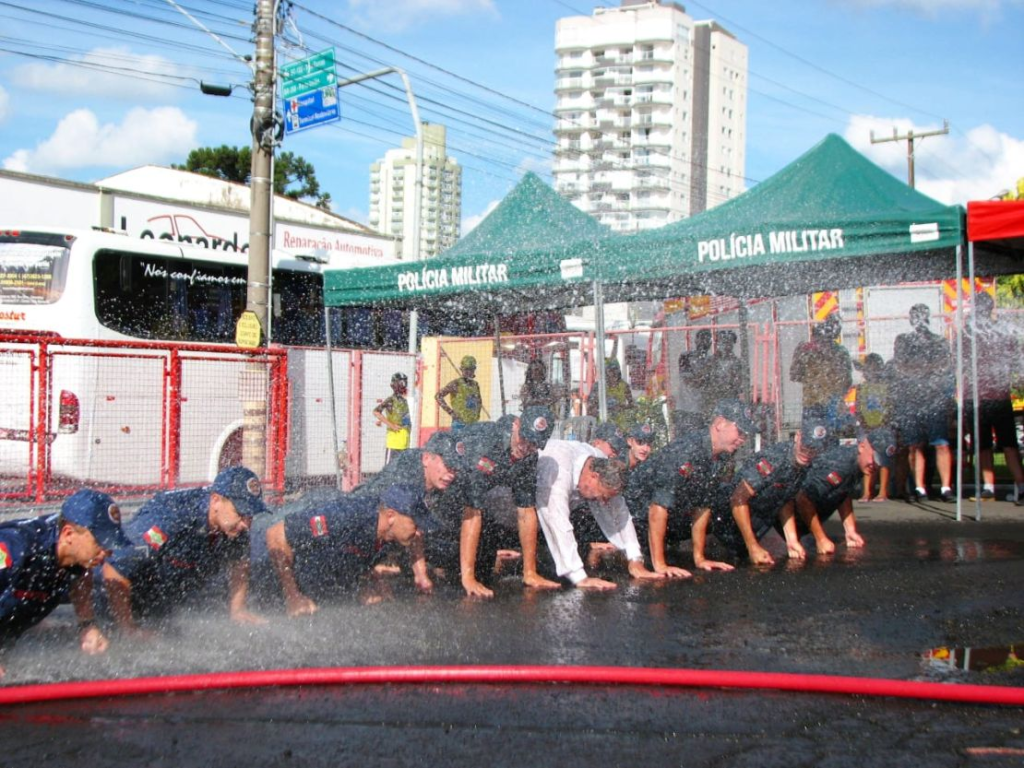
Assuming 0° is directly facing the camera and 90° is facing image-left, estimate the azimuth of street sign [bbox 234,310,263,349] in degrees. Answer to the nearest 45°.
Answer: approximately 0°

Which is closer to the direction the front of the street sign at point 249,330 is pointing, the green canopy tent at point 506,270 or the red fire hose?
the red fire hose

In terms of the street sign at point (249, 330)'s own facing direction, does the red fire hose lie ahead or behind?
ahead

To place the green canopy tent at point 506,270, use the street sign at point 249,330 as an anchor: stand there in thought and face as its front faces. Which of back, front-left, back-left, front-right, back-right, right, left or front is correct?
left
